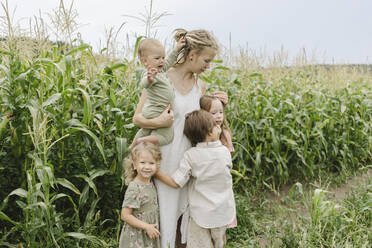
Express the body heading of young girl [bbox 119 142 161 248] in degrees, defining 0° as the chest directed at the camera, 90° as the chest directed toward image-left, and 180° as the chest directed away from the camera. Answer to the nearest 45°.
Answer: approximately 315°
